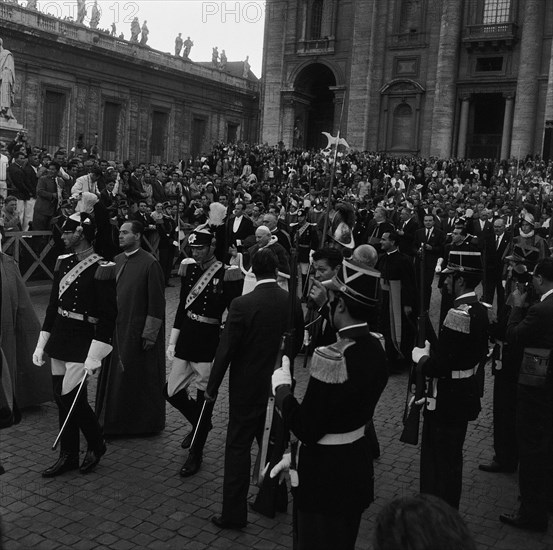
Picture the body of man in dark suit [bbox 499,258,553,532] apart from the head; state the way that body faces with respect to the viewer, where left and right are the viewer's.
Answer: facing to the left of the viewer

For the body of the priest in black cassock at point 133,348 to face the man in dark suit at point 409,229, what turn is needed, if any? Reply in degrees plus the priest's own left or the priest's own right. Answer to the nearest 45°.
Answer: approximately 180°

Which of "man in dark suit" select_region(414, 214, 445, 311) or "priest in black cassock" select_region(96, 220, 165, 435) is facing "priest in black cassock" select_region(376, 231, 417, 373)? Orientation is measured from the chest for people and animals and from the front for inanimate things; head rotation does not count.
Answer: the man in dark suit

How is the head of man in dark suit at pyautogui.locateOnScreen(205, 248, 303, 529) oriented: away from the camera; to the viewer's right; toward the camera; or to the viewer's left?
away from the camera

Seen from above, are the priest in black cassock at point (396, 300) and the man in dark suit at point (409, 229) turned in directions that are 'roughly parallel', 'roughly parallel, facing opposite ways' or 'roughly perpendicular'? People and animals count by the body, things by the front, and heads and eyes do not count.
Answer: roughly parallel

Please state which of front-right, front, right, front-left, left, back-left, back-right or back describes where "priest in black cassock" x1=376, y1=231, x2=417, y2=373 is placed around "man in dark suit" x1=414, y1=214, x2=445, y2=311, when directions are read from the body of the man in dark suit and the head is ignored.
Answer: front

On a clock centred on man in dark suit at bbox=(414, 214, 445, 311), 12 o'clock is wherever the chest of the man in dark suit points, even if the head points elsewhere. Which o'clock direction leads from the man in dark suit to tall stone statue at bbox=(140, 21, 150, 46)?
The tall stone statue is roughly at 5 o'clock from the man in dark suit.

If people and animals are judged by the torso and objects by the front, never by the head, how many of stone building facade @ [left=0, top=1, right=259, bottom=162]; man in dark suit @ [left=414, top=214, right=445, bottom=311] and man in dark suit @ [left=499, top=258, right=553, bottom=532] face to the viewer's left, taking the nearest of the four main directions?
1

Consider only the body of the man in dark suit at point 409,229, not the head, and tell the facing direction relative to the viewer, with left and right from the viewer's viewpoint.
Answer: facing the viewer and to the left of the viewer

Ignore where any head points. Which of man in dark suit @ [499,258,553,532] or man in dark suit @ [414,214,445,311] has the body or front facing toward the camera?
man in dark suit @ [414,214,445,311]

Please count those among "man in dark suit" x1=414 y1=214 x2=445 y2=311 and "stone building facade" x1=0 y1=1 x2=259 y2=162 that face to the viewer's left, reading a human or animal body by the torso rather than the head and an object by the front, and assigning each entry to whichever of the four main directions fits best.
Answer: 0

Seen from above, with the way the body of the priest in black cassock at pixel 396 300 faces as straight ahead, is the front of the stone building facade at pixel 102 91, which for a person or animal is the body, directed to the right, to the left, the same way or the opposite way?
to the left

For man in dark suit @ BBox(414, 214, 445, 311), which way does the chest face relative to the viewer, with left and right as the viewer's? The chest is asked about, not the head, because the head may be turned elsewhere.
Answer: facing the viewer

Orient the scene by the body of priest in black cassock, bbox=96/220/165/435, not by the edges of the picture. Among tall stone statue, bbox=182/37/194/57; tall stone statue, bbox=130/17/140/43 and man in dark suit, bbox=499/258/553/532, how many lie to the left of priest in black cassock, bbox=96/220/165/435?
1

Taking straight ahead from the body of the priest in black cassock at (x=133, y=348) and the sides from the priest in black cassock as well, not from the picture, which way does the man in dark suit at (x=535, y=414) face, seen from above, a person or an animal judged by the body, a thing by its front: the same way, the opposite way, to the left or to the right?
to the right

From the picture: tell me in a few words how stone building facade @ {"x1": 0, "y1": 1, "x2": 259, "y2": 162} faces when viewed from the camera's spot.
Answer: facing the viewer and to the right of the viewer

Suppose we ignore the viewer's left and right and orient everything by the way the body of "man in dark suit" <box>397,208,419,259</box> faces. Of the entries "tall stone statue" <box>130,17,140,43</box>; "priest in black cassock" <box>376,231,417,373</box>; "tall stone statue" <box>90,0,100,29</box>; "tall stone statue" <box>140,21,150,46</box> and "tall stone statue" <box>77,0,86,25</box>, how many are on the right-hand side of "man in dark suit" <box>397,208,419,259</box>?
4
